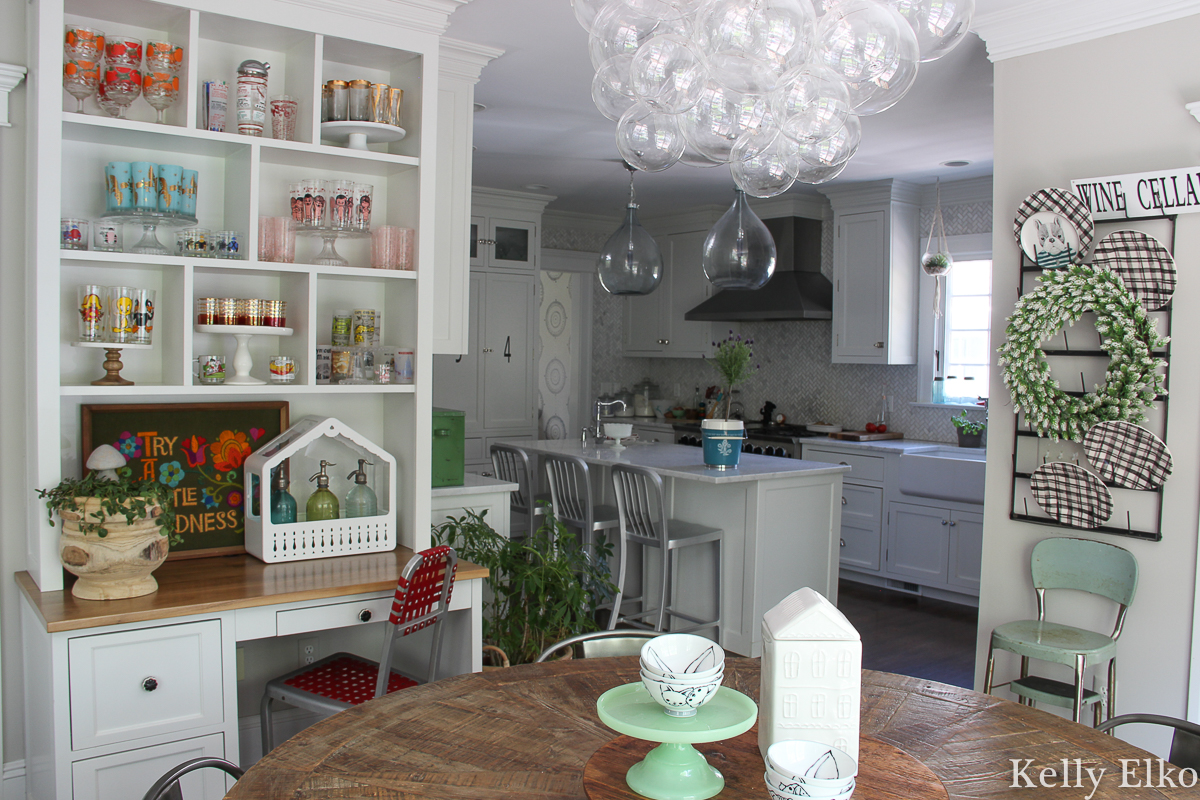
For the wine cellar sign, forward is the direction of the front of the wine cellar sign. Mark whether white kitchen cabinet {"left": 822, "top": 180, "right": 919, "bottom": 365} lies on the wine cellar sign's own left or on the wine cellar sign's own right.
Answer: on the wine cellar sign's own right

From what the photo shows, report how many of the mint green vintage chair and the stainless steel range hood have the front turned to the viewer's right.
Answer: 0

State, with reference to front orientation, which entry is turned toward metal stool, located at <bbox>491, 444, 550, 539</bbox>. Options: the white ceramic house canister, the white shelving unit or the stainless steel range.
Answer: the stainless steel range

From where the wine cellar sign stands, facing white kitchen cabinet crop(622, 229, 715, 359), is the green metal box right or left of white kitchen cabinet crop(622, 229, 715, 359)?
left

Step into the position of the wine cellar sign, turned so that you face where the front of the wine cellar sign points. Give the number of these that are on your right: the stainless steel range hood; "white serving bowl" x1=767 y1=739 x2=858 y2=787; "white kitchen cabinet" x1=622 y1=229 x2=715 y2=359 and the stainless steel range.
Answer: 3

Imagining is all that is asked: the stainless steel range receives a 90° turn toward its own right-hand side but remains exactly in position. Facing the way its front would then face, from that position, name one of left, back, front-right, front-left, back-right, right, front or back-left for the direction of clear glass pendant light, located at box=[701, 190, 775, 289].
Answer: back-left

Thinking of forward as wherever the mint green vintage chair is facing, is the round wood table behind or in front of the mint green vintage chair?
in front

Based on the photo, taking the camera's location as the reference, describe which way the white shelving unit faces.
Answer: facing the viewer and to the right of the viewer

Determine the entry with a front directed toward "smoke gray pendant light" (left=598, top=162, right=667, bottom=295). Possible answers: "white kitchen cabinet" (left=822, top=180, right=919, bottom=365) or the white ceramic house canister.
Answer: the white kitchen cabinet

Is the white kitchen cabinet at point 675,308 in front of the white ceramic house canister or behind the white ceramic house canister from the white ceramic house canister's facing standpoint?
behind

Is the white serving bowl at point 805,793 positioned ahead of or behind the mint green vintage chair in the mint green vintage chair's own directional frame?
ahead

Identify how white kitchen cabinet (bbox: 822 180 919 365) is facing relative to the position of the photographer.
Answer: facing the viewer and to the left of the viewer

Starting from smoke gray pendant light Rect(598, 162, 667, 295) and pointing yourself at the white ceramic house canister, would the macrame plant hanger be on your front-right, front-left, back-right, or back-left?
back-left

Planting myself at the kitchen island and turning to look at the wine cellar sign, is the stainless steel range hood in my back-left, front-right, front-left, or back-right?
back-left

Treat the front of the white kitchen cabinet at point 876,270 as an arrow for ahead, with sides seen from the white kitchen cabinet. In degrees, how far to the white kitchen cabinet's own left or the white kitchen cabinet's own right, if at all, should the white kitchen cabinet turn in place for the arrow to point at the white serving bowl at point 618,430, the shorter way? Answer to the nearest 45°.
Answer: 0° — it already faces it
